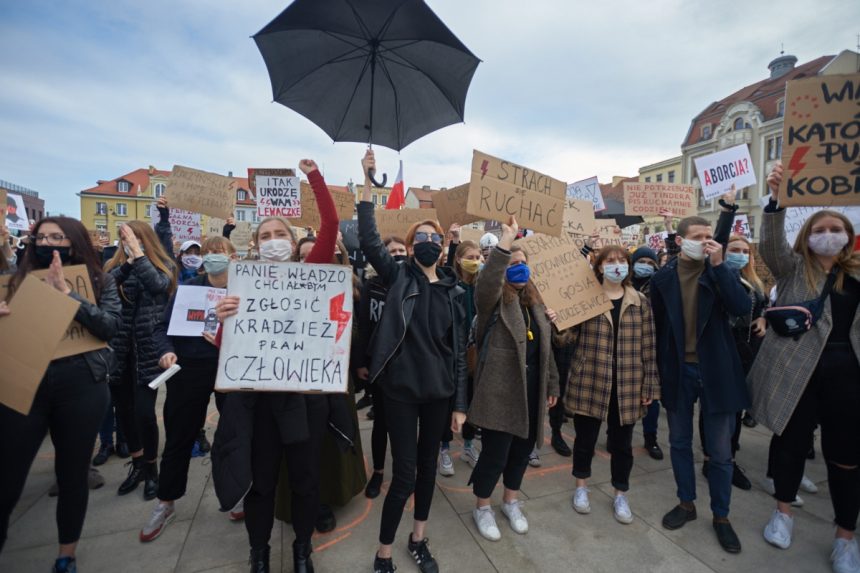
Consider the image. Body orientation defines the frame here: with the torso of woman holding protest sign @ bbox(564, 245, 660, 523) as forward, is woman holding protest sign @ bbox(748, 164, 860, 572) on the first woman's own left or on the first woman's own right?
on the first woman's own left

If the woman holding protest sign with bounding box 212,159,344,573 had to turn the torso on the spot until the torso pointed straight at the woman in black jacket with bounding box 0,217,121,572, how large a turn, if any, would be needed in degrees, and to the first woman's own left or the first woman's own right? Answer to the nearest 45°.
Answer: approximately 135° to the first woman's own right

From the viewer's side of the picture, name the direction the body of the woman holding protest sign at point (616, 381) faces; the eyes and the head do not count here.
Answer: toward the camera

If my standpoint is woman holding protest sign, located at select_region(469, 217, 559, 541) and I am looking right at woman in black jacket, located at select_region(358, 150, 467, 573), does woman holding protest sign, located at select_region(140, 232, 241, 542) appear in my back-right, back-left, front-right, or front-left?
front-right

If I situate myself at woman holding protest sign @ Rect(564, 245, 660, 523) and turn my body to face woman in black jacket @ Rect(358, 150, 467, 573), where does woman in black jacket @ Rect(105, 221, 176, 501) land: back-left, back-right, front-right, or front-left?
front-right

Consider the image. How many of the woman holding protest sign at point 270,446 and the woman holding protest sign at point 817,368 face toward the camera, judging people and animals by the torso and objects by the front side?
2

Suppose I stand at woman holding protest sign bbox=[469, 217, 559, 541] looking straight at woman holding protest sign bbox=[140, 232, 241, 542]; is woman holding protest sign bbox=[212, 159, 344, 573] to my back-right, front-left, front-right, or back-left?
front-left

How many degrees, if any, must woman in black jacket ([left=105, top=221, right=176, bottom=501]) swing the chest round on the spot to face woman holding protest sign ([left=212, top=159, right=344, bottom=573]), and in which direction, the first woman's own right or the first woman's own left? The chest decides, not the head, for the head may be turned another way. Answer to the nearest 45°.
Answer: approximately 45° to the first woman's own left

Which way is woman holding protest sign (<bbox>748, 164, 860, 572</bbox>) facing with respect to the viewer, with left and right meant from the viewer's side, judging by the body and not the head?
facing the viewer

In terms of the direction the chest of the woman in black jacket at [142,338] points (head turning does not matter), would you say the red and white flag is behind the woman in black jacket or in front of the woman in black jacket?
behind

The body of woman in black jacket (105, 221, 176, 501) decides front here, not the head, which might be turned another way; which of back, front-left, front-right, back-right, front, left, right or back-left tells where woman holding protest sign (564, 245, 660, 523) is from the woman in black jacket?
left

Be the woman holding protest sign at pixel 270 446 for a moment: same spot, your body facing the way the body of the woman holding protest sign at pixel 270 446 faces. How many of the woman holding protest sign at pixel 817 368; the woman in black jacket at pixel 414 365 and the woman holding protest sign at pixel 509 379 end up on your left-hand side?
3

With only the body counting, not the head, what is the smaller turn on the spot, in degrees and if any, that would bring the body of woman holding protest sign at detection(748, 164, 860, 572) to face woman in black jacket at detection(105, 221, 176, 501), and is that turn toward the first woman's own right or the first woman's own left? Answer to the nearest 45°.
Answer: approximately 45° to the first woman's own right

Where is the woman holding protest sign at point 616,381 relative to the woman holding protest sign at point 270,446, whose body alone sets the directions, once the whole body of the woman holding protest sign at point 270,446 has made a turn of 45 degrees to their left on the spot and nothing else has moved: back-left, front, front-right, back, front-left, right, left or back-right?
front-left
